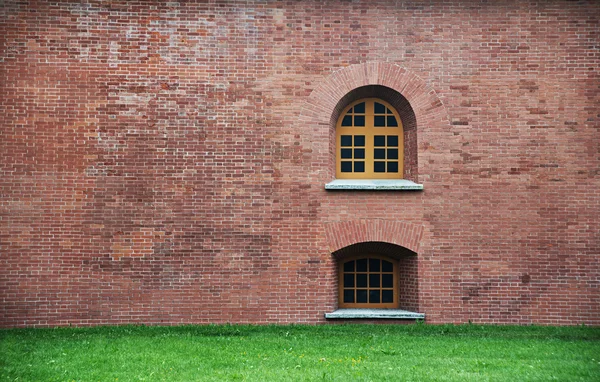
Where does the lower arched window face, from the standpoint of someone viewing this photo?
facing the viewer
